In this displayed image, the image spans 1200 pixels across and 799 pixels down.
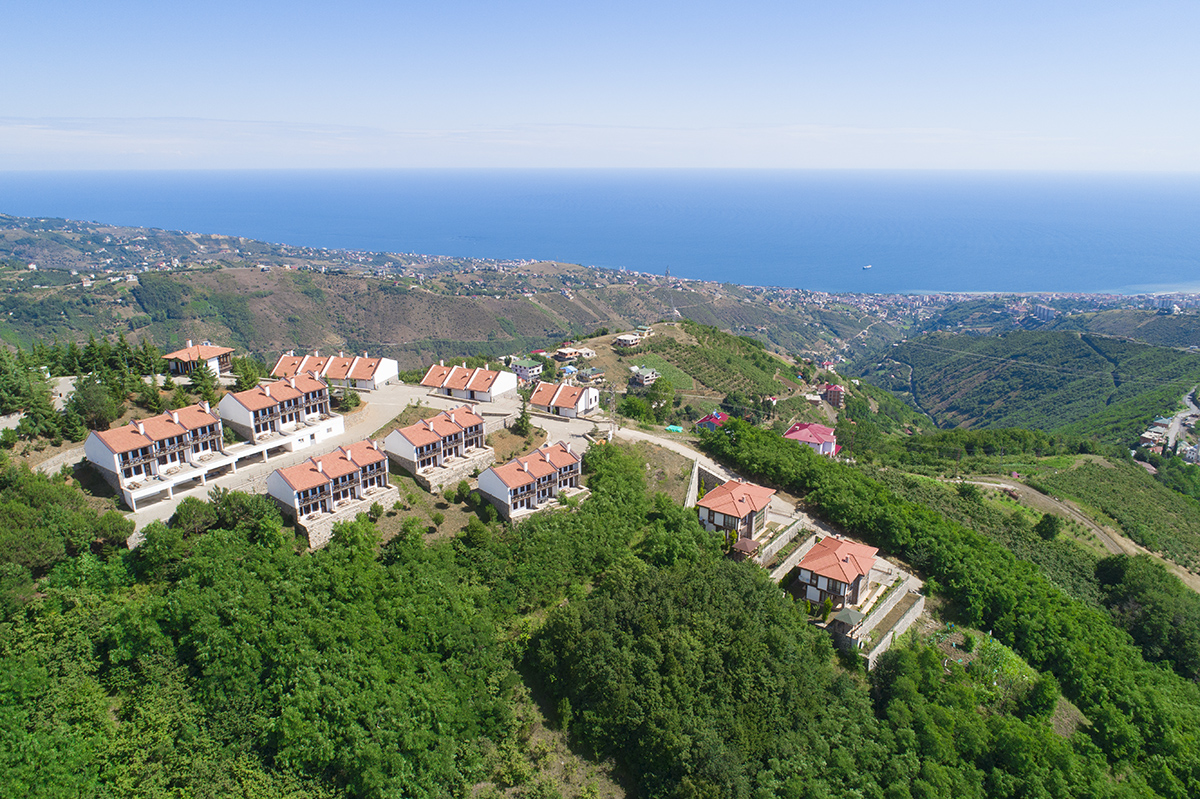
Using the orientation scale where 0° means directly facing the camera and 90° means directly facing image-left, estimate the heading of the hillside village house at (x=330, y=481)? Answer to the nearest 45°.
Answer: approximately 315°

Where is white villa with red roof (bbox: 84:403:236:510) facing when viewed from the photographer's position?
facing the viewer and to the right of the viewer

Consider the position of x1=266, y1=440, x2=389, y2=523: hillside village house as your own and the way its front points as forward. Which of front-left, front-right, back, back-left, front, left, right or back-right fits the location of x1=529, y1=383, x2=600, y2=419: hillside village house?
left

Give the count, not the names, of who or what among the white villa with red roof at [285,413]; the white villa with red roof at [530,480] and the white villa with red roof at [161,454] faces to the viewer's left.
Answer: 0

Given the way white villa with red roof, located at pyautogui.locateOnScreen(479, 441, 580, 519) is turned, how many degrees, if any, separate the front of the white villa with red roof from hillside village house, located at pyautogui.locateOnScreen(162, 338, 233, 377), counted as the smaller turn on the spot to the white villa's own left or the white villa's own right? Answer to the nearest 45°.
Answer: approximately 180°

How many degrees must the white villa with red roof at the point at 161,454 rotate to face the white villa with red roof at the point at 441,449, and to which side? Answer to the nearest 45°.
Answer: approximately 45° to its left

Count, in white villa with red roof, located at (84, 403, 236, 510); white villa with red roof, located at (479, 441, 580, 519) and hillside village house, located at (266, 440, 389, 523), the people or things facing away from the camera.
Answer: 0

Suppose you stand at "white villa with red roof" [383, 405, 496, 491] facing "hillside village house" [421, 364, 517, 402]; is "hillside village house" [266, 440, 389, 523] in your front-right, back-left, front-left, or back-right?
back-left

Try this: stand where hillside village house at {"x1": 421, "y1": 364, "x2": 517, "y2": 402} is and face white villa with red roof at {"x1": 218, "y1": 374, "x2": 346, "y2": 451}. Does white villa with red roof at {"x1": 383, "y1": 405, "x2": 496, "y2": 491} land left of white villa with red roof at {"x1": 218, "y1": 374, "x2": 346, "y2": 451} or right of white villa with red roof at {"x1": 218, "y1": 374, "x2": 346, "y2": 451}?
left

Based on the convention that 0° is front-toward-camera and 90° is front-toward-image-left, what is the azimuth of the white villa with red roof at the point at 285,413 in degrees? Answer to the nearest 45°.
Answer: approximately 315°

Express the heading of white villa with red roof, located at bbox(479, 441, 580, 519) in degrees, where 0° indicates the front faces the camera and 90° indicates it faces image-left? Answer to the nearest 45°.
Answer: approximately 315°
